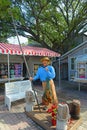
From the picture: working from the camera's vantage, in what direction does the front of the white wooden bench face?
facing the viewer and to the right of the viewer

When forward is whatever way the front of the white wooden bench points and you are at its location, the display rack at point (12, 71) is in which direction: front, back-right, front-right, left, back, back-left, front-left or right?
back-left
